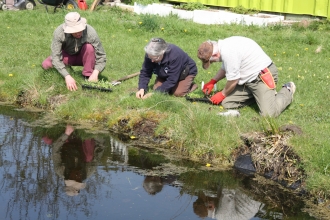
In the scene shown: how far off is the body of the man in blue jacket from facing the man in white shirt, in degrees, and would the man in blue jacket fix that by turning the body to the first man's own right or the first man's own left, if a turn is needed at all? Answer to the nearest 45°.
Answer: approximately 90° to the first man's own left

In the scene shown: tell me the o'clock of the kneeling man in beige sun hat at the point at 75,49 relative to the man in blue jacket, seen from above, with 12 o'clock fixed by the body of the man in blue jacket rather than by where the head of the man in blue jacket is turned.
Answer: The kneeling man in beige sun hat is roughly at 2 o'clock from the man in blue jacket.

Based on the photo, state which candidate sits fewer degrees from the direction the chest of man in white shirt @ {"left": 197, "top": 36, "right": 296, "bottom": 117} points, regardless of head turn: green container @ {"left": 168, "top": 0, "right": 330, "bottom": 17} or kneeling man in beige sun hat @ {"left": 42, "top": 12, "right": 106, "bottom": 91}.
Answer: the kneeling man in beige sun hat

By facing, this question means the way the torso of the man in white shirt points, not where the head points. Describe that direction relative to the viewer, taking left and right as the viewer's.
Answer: facing to the left of the viewer

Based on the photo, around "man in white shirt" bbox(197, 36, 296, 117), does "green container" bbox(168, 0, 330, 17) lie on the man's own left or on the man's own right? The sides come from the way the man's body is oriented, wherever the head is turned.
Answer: on the man's own right

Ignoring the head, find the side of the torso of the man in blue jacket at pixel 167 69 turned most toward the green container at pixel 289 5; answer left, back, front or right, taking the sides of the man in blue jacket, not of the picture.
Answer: back

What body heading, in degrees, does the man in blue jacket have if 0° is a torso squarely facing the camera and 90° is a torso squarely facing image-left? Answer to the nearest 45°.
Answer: approximately 45°

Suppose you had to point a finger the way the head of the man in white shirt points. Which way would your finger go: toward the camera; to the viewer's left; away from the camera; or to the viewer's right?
to the viewer's left
